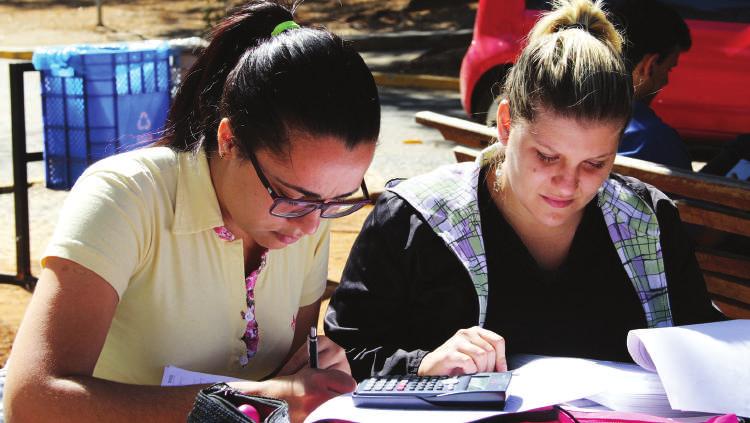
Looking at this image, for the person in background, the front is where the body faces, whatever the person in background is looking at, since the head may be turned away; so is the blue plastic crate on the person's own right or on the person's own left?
on the person's own left

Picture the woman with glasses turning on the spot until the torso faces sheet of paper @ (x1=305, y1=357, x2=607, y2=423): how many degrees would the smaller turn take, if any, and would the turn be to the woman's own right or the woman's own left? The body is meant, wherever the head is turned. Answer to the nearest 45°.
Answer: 0° — they already face it

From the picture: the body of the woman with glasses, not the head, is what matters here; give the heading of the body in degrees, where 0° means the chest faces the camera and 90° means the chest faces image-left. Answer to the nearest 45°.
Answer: approximately 315°

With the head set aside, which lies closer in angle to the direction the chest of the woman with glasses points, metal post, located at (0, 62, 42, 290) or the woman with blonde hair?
the woman with blonde hair

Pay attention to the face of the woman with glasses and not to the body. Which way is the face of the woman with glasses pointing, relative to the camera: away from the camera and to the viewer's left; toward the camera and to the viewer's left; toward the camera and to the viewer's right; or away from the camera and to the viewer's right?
toward the camera and to the viewer's right

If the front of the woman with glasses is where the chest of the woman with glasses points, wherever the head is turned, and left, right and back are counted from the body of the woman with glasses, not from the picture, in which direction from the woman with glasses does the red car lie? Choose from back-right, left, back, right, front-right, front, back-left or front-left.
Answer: left
